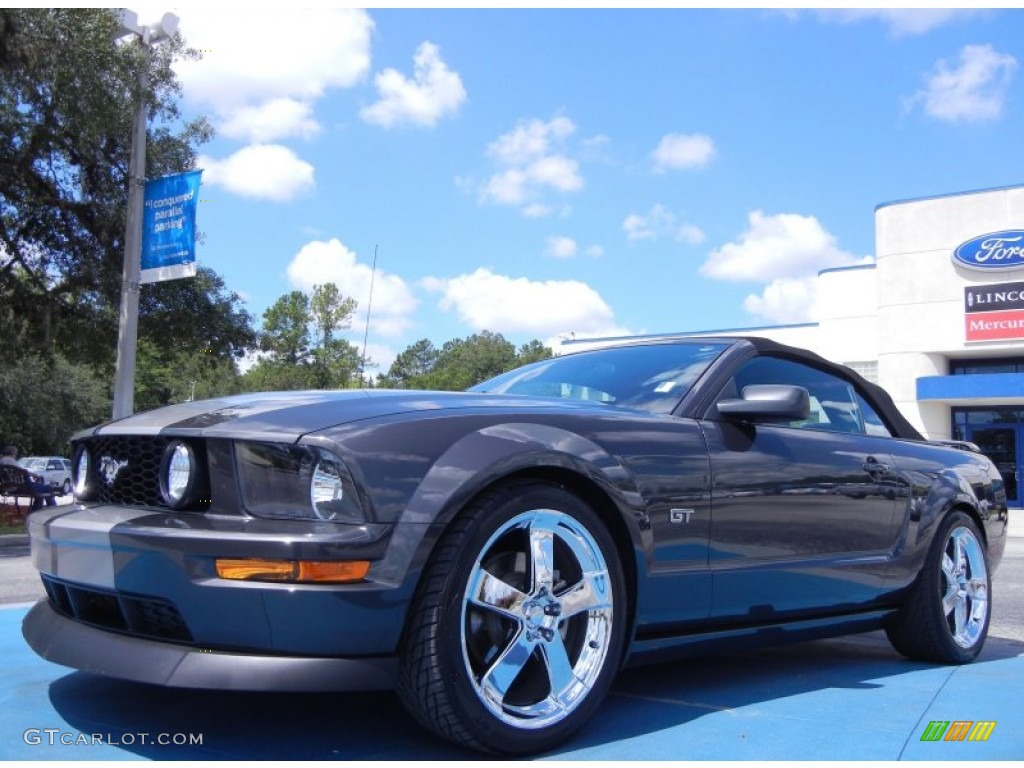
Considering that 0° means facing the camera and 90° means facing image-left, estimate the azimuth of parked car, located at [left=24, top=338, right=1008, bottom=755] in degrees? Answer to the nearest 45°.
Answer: approximately 45°

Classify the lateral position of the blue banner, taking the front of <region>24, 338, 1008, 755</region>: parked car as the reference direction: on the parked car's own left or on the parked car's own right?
on the parked car's own right

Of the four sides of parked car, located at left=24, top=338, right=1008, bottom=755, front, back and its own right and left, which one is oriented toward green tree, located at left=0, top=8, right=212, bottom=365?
right

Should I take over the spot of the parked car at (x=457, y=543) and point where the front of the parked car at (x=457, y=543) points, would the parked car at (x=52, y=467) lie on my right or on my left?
on my right

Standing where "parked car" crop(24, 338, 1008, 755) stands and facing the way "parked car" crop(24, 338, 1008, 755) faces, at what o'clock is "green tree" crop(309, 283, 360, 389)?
The green tree is roughly at 4 o'clock from the parked car.

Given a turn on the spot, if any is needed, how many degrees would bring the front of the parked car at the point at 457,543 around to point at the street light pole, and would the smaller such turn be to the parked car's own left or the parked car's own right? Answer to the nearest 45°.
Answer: approximately 90° to the parked car's own right

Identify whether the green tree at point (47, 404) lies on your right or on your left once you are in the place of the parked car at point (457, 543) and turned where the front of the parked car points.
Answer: on your right

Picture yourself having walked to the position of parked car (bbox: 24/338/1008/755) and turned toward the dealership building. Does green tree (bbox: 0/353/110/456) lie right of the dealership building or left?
left

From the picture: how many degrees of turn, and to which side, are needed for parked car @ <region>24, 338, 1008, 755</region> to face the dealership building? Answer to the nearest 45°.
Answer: approximately 180°
